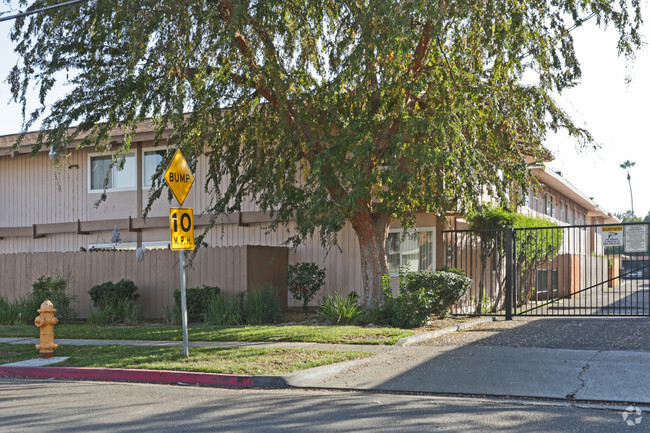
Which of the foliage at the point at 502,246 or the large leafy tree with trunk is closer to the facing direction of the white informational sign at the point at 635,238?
the large leafy tree with trunk

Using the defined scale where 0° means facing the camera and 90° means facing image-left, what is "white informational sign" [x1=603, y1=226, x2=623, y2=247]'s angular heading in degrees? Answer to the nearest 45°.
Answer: approximately 0°

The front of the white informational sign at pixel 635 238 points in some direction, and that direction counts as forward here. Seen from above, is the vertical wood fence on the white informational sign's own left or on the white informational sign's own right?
on the white informational sign's own right

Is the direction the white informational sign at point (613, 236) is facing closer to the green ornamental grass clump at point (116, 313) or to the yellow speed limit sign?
the yellow speed limit sign

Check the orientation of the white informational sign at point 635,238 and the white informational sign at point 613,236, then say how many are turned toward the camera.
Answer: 2

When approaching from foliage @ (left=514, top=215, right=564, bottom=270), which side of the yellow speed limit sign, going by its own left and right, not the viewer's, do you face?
left

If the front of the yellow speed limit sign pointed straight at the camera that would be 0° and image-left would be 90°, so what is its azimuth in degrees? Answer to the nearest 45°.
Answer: approximately 315°
